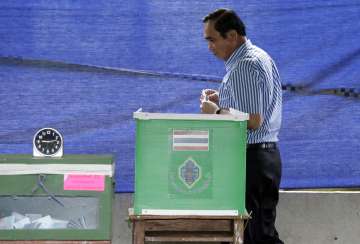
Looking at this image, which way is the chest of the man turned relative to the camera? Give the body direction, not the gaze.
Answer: to the viewer's left

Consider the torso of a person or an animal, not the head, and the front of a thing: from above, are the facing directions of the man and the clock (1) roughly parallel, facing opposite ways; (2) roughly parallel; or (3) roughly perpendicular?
roughly perpendicular

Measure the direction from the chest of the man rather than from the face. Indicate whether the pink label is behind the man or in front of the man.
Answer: in front

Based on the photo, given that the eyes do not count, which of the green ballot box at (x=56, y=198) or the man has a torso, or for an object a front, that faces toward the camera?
the green ballot box

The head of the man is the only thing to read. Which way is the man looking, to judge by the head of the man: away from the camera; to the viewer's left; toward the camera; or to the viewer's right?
to the viewer's left

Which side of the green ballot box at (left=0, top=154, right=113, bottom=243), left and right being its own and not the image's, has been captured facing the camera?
front

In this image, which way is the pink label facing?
toward the camera

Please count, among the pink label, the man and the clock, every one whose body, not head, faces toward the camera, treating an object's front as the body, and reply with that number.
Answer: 2

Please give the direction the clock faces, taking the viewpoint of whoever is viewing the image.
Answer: facing the viewer

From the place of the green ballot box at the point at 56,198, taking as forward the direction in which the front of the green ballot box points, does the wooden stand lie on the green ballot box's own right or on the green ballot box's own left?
on the green ballot box's own left

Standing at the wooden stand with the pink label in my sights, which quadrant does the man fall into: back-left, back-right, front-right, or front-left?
back-right

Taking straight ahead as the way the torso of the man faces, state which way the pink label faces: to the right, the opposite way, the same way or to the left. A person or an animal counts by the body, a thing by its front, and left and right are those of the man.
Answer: to the left

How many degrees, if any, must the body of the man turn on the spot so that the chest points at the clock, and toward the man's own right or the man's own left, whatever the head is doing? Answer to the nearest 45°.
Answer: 0° — they already face it
